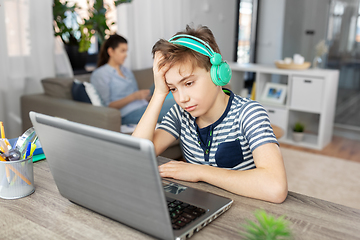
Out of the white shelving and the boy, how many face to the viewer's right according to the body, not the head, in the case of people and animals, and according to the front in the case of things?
0

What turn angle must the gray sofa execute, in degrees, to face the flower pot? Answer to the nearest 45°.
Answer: approximately 45° to its left

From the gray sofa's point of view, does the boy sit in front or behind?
in front

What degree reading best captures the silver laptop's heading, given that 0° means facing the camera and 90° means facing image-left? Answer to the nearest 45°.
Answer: approximately 225°

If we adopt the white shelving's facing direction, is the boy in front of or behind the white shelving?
in front

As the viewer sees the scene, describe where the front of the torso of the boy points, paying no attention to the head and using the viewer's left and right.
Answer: facing the viewer and to the left of the viewer

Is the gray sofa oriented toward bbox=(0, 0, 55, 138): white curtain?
no

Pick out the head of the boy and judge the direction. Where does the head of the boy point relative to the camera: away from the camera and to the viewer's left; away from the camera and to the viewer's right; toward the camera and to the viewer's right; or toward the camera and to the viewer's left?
toward the camera and to the viewer's left

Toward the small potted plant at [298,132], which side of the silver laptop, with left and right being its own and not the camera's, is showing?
front

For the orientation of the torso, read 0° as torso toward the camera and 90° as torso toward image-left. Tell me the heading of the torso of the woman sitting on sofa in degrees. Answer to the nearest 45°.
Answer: approximately 315°

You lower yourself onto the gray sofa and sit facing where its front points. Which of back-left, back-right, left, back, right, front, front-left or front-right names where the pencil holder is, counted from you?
front-right
